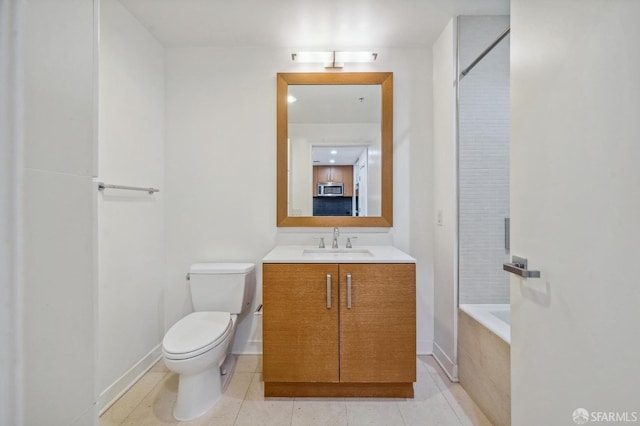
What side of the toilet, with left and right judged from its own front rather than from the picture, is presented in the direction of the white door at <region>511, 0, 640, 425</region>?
left

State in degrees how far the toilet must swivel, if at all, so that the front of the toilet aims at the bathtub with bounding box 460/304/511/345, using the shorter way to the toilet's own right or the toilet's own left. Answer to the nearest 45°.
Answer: approximately 135° to the toilet's own left

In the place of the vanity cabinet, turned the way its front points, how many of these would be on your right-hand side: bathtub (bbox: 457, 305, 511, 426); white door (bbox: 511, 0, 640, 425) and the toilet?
1

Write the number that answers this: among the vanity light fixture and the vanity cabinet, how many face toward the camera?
2

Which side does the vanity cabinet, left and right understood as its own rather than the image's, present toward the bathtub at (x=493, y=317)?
left

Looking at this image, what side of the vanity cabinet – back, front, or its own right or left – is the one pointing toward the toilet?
right

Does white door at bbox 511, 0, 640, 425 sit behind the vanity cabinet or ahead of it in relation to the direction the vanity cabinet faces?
ahead

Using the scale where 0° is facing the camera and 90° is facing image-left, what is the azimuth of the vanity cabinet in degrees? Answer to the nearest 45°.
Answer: approximately 0°
